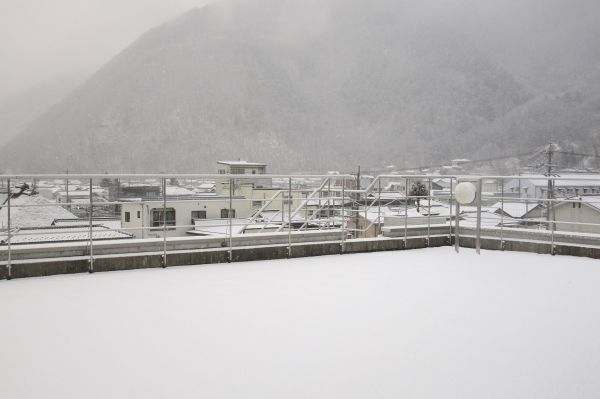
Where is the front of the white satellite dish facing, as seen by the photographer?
facing the viewer

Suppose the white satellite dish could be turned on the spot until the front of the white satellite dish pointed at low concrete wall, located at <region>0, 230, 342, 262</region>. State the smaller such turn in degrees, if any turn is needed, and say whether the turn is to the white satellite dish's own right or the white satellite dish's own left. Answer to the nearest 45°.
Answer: approximately 45° to the white satellite dish's own right

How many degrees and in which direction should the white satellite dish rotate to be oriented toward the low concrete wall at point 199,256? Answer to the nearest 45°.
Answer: approximately 45° to its right
